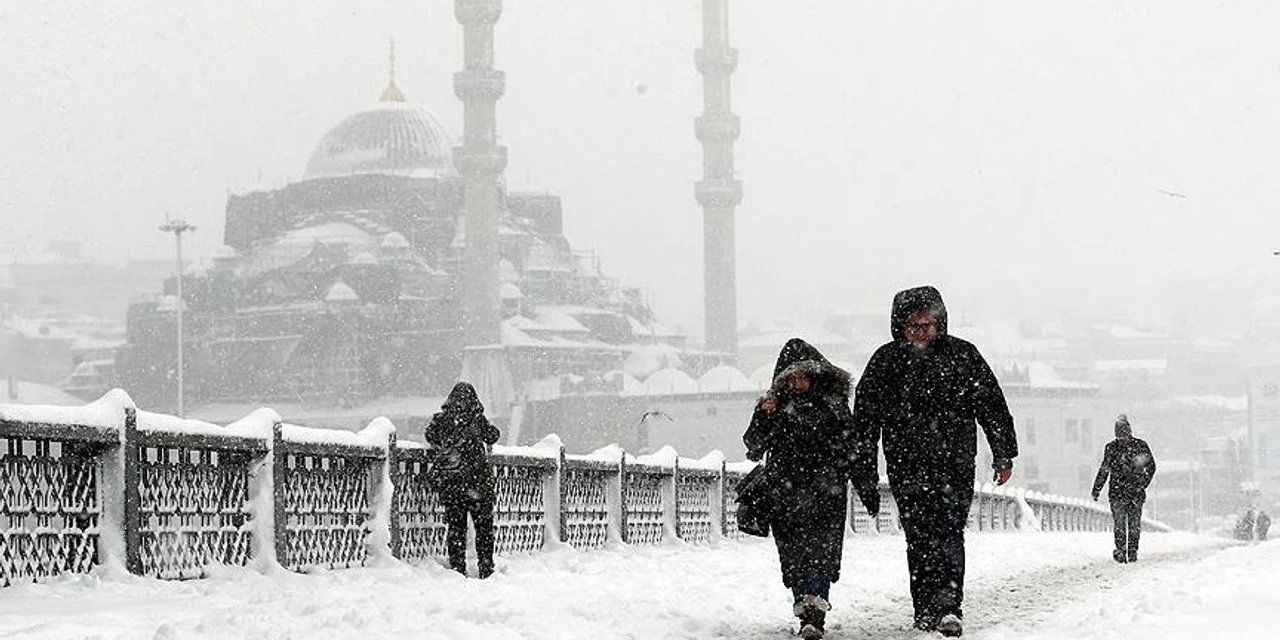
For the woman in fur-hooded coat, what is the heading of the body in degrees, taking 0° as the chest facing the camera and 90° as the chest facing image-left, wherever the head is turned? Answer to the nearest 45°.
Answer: approximately 0°

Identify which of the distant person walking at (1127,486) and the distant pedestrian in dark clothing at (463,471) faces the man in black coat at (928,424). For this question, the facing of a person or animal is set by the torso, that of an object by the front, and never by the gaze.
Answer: the distant person walking

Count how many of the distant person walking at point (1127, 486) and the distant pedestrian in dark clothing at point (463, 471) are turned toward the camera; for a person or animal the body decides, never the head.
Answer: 1

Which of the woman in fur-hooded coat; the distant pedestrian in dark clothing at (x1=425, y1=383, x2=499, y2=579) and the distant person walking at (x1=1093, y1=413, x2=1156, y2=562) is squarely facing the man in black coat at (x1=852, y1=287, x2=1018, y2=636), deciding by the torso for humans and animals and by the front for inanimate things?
the distant person walking

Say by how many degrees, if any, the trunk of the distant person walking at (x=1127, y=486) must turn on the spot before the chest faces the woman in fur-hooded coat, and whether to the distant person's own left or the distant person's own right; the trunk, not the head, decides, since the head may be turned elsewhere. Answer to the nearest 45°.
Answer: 0° — they already face them

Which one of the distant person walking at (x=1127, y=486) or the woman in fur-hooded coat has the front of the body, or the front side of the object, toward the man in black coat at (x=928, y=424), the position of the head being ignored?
the distant person walking

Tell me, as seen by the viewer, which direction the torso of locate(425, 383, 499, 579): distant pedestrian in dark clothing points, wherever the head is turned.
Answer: away from the camera

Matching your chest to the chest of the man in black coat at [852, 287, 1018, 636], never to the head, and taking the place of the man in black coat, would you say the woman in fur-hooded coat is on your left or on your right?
on your right

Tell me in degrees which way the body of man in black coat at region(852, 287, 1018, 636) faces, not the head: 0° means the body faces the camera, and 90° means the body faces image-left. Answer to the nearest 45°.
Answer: approximately 0°

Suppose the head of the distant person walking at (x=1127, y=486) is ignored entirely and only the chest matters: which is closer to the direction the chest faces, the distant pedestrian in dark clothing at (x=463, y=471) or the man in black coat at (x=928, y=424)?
the man in black coat
